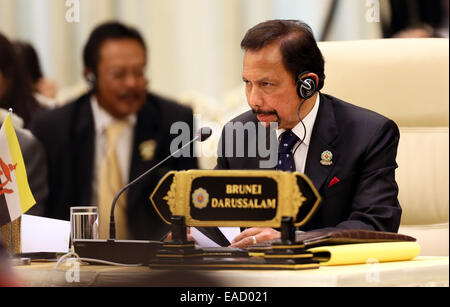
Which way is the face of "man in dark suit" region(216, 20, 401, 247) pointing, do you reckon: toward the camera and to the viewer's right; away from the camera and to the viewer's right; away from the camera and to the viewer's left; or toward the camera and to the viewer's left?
toward the camera and to the viewer's left

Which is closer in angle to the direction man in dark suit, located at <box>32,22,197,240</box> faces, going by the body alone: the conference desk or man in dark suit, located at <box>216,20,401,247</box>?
the conference desk

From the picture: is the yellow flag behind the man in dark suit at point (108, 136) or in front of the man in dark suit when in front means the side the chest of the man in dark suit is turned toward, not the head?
in front

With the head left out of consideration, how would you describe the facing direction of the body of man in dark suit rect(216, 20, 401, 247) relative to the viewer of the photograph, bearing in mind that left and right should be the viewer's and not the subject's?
facing the viewer and to the left of the viewer

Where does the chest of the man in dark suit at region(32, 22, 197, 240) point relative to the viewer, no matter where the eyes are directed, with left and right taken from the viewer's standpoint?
facing the viewer

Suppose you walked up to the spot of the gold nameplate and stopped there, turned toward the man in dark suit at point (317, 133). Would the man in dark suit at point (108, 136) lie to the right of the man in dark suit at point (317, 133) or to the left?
left

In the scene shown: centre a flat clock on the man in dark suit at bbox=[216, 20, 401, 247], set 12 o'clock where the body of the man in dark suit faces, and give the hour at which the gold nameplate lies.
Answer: The gold nameplate is roughly at 11 o'clock from the man in dark suit.

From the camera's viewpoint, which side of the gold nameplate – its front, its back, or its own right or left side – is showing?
front

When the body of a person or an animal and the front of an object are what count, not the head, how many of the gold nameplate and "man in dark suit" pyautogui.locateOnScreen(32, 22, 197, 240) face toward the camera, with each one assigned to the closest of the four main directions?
2

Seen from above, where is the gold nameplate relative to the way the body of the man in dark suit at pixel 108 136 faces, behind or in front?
in front

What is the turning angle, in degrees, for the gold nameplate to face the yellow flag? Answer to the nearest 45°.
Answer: approximately 135° to its right

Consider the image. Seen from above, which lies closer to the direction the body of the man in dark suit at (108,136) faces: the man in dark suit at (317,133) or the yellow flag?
the yellow flag
